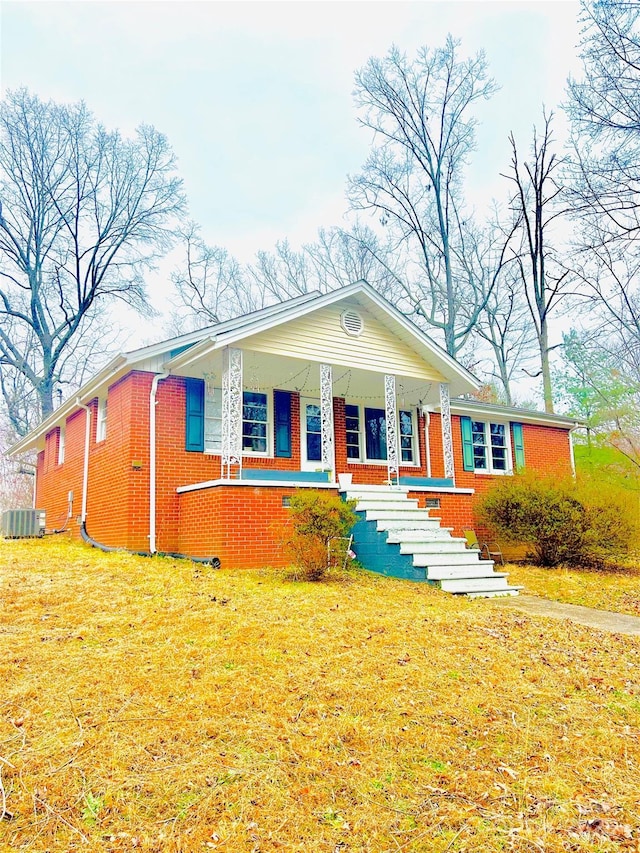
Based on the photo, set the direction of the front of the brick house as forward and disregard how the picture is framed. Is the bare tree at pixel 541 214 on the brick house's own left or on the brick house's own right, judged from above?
on the brick house's own left

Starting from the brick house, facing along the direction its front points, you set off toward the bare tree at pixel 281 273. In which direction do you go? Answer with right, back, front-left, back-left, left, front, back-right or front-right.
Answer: back-left

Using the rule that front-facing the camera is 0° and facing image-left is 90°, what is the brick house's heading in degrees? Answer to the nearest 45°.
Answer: approximately 315°

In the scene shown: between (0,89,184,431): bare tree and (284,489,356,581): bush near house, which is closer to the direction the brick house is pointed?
the bush near house

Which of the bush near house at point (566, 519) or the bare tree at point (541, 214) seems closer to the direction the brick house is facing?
the bush near house

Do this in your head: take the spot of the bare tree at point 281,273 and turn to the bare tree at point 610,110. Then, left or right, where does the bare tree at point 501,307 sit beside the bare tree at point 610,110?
left

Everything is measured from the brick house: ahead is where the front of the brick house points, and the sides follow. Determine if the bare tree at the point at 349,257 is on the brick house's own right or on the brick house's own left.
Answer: on the brick house's own left

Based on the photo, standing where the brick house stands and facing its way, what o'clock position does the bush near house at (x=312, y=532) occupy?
The bush near house is roughly at 1 o'clock from the brick house.

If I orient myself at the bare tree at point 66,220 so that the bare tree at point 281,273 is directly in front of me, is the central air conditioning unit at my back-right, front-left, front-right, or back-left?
back-right

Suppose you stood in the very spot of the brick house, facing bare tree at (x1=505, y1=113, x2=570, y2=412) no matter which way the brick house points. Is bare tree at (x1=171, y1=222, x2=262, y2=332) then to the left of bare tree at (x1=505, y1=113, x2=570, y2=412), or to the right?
left

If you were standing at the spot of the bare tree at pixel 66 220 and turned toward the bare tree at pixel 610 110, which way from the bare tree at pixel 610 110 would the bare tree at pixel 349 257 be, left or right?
left
